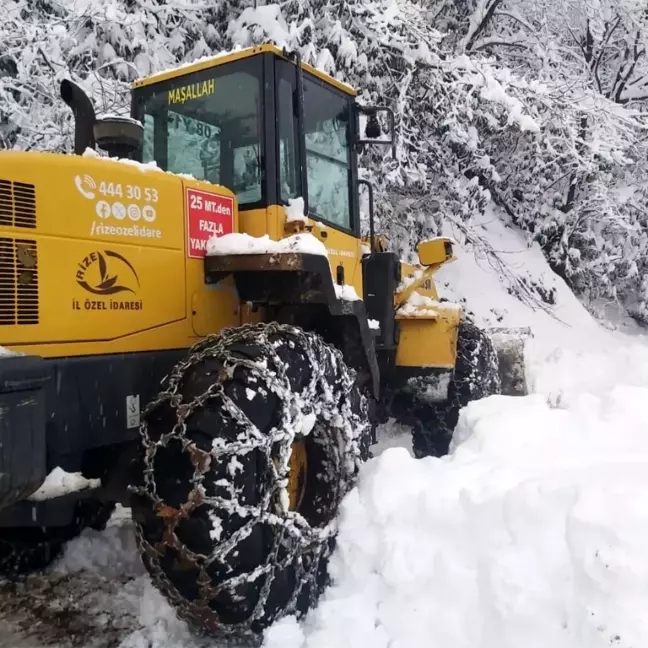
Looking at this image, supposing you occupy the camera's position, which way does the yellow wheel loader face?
facing away from the viewer and to the right of the viewer
